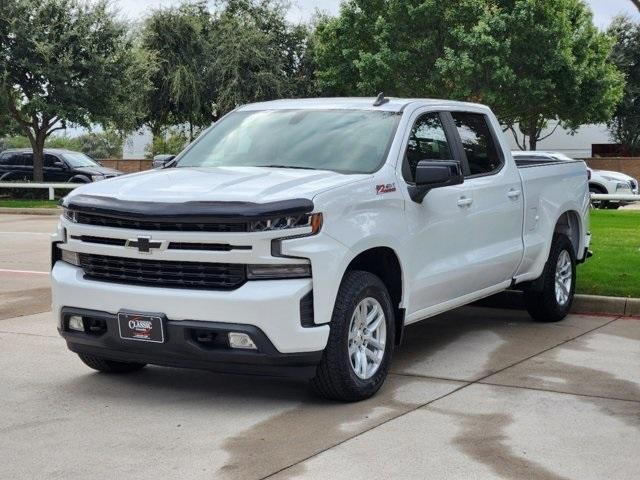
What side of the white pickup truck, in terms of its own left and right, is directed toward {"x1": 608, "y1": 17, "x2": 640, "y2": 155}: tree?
back

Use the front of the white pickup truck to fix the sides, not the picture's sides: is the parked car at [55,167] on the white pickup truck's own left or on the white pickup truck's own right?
on the white pickup truck's own right

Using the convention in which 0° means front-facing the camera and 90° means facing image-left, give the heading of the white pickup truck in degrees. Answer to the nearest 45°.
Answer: approximately 45°

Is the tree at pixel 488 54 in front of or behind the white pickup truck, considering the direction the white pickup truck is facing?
behind

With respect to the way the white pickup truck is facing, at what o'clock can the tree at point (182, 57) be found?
The tree is roughly at 4 o'clock from the white pickup truck.
